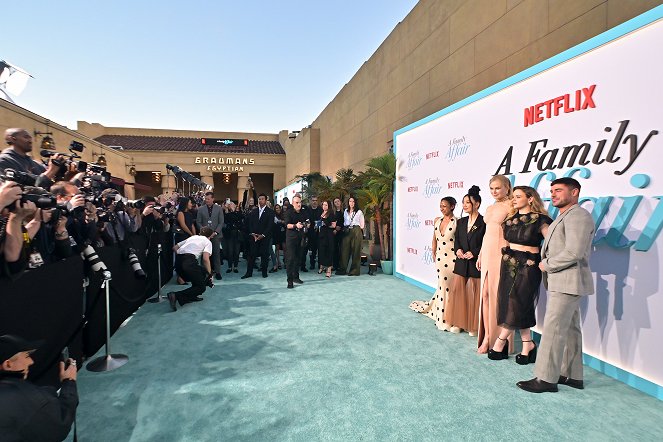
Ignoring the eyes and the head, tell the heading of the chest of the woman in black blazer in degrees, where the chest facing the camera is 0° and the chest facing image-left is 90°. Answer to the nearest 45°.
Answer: approximately 45°

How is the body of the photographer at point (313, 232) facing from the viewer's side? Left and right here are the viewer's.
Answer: facing the viewer

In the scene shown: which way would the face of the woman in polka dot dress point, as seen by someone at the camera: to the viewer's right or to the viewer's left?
to the viewer's left

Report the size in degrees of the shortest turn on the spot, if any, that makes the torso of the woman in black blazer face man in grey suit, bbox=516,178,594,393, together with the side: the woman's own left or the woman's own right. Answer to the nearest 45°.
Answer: approximately 90° to the woman's own left

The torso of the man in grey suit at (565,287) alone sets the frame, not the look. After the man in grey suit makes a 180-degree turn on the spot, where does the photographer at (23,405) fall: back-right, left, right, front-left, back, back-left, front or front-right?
back-right

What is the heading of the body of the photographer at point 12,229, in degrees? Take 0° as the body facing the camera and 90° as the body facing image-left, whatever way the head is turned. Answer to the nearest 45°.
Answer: approximately 270°

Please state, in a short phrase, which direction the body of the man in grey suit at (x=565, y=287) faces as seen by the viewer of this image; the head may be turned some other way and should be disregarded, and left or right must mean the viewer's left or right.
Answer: facing to the left of the viewer

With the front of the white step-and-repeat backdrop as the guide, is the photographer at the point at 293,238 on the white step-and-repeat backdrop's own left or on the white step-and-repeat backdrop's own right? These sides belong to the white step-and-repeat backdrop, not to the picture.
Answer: on the white step-and-repeat backdrop's own right

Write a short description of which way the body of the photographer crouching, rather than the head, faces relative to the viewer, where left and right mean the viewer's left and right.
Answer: facing away from the viewer and to the right of the viewer

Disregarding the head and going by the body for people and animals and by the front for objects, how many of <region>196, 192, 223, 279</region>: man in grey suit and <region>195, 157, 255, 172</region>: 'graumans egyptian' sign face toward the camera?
2

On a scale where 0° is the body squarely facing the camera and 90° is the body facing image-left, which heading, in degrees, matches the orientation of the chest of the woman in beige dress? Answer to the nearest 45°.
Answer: approximately 45°

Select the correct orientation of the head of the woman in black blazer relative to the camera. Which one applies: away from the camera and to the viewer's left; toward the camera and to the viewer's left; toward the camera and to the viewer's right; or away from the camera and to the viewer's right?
toward the camera and to the viewer's left

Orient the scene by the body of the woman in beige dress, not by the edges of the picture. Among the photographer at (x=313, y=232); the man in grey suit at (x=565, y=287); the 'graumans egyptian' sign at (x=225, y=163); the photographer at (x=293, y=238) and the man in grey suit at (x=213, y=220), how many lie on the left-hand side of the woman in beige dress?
1

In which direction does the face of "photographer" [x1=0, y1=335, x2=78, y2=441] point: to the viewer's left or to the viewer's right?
to the viewer's right

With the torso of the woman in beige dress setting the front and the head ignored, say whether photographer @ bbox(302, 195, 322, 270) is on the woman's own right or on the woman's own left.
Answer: on the woman's own right
